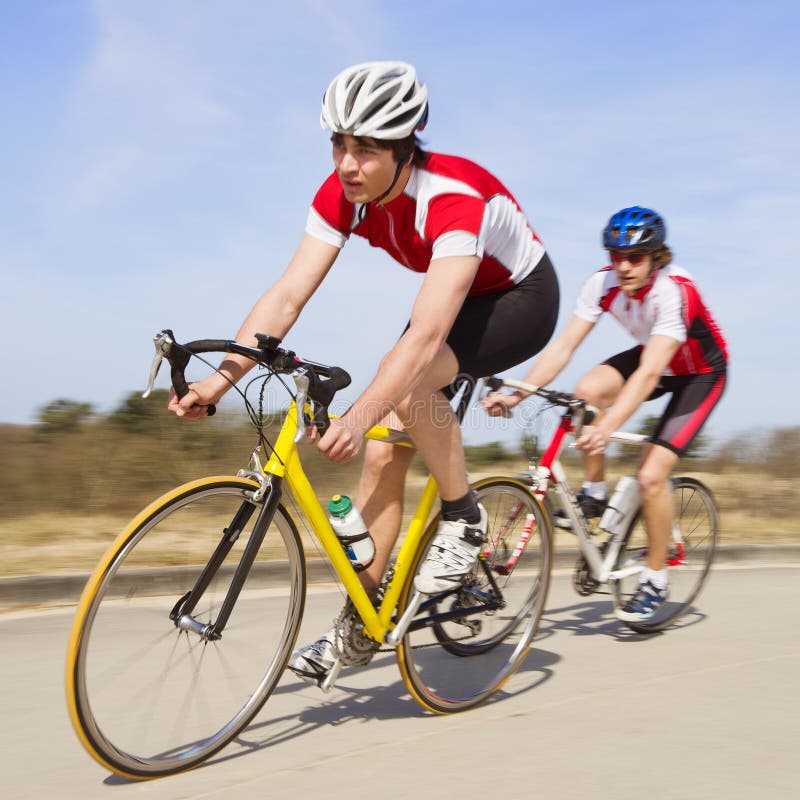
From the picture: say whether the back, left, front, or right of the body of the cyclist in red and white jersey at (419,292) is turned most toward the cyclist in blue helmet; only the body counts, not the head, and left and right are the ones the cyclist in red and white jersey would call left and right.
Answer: back

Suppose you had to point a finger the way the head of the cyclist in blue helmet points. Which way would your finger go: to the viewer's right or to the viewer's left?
to the viewer's left

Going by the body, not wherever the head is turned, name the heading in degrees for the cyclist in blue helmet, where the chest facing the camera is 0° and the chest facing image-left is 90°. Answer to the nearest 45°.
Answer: approximately 45°

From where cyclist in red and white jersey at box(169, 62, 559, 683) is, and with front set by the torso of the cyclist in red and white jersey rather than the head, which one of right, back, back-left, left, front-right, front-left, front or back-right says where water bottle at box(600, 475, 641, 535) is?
back

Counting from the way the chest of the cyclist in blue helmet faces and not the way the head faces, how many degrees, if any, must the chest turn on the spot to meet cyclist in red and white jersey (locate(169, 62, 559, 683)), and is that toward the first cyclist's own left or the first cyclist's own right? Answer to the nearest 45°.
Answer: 0° — they already face them

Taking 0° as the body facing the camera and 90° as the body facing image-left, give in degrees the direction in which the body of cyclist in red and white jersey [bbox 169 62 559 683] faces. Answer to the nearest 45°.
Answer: approximately 45°
